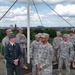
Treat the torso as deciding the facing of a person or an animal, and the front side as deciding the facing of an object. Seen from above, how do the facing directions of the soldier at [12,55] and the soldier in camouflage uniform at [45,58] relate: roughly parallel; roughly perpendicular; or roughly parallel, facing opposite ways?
roughly perpendicular

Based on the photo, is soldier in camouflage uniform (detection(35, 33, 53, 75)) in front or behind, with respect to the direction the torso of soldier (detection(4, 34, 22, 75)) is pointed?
in front

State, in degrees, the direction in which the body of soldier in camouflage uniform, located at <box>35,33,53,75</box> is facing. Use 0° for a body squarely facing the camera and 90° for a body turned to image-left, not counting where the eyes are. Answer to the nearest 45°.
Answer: approximately 45°

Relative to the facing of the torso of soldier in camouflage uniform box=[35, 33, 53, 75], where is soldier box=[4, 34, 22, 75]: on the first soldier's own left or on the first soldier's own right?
on the first soldier's own right

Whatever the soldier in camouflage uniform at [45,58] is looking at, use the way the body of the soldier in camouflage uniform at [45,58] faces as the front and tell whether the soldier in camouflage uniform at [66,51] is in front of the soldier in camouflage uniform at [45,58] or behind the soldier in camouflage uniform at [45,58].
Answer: behind
